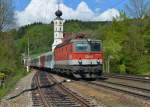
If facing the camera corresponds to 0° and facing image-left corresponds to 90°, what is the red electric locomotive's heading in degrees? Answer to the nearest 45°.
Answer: approximately 315°
